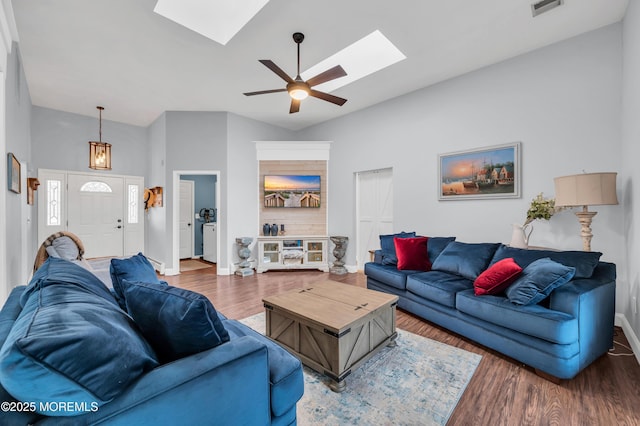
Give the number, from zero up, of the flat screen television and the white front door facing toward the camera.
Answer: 2

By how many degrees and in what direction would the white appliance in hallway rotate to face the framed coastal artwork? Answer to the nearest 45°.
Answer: approximately 90° to its left

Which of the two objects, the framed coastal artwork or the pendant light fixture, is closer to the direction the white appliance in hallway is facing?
the pendant light fixture

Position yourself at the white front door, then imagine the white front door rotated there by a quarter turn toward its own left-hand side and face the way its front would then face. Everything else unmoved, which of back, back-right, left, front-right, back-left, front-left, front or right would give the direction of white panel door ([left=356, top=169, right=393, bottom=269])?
front-right

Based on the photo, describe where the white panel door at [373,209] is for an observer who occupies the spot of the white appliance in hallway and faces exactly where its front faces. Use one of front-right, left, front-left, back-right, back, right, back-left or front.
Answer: left

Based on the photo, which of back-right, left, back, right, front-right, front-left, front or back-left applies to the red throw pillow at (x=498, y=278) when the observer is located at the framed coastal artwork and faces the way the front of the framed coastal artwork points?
front-left

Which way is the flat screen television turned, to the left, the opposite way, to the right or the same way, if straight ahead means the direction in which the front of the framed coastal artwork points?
to the left

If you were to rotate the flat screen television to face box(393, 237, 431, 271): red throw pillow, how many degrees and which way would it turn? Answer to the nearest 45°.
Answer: approximately 45° to its left

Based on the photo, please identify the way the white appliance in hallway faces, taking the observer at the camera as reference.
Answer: facing the viewer and to the left of the viewer

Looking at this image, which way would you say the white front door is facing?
toward the camera

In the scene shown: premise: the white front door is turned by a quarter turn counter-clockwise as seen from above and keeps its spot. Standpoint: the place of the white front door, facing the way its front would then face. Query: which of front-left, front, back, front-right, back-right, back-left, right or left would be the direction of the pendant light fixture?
right

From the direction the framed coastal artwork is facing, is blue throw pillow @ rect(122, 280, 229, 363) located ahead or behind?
ahead

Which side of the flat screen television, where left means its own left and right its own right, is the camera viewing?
front
